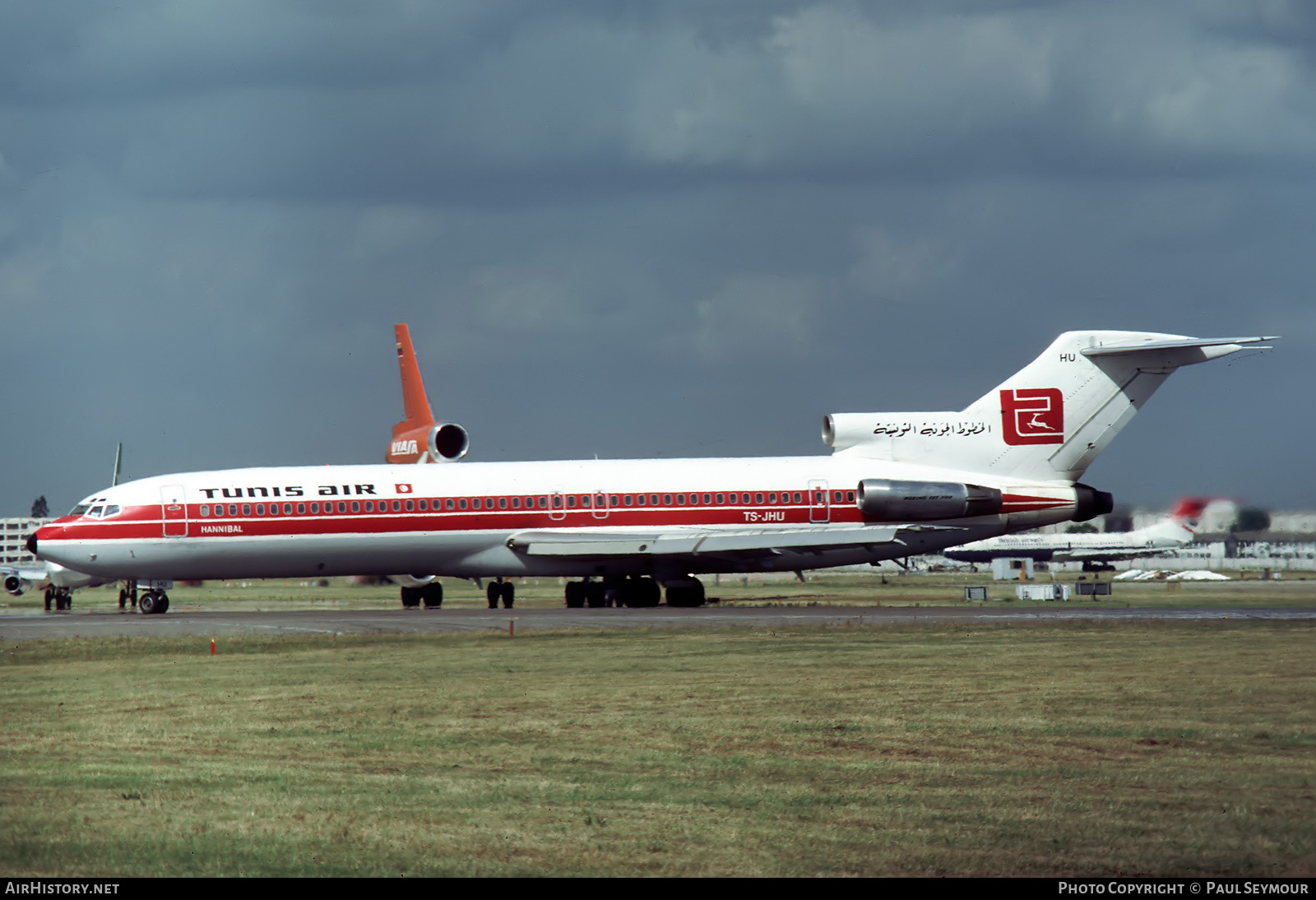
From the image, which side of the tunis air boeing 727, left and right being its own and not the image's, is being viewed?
left
